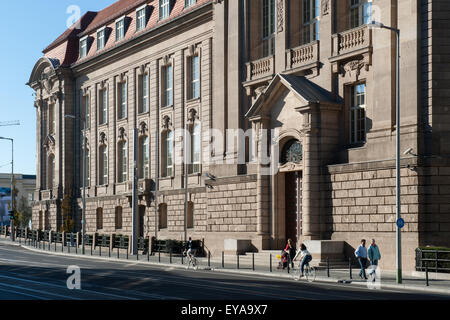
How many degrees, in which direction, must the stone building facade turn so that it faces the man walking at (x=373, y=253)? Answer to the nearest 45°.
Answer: approximately 45° to its left

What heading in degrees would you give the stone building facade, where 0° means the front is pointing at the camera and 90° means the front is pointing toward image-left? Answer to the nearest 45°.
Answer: approximately 45°

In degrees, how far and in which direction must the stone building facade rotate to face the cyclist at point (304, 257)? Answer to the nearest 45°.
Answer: approximately 45° to its left
